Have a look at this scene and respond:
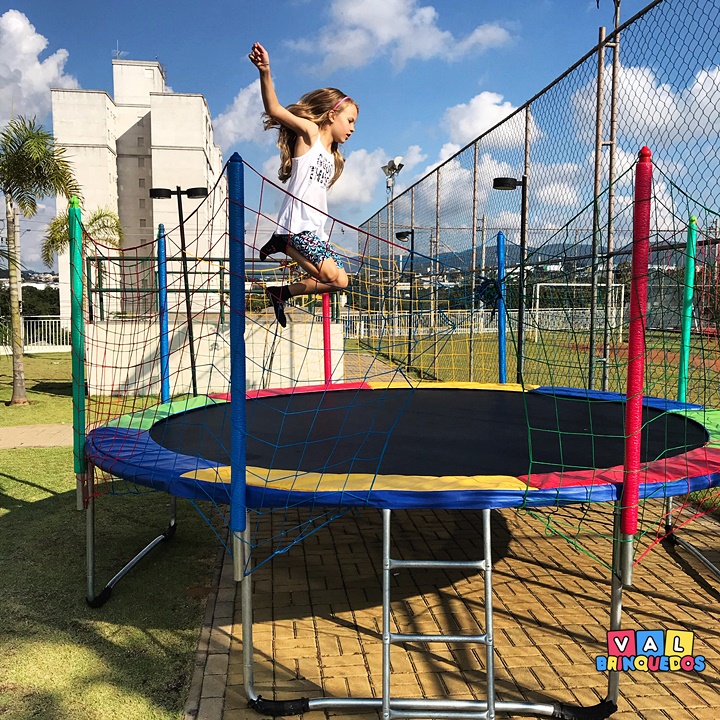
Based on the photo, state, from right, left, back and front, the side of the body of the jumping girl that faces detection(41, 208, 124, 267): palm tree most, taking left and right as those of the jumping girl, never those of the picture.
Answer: back

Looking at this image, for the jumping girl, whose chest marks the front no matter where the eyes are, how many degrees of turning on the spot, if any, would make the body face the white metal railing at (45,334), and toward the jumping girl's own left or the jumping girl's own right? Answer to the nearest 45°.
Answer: approximately 180°

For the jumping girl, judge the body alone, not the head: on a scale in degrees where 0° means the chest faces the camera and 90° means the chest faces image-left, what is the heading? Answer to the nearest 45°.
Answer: approximately 315°

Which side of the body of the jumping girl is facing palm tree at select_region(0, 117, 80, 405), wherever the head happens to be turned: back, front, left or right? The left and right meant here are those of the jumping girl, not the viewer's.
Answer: back
